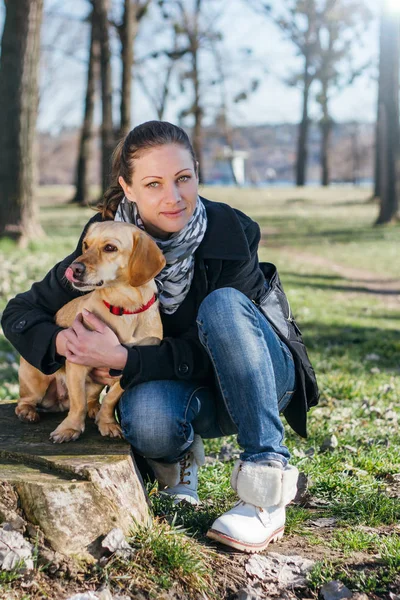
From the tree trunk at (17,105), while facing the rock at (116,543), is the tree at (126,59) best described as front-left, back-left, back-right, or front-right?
back-left

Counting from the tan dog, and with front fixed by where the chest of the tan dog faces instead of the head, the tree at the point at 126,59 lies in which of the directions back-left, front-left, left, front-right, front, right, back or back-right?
back-right

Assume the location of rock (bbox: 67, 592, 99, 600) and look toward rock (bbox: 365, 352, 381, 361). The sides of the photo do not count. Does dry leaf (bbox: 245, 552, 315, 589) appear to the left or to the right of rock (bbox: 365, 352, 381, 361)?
right

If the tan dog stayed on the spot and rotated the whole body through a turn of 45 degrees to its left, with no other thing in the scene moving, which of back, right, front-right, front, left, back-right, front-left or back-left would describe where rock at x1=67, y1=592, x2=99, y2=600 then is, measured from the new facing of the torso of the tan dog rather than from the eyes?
front

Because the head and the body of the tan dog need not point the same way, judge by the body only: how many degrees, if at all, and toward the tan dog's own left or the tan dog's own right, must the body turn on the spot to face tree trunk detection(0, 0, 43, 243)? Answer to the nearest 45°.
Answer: approximately 135° to the tan dog's own right

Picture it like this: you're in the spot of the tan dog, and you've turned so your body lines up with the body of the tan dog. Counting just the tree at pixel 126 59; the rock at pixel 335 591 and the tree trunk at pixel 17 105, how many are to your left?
1
